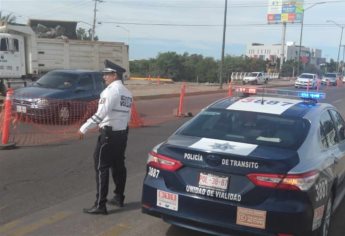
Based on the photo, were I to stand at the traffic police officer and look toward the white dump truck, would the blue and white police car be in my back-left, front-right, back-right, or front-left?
back-right

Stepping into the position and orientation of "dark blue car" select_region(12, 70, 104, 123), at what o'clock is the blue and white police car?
The blue and white police car is roughly at 10 o'clock from the dark blue car.

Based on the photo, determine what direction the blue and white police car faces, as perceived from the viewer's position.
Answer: facing away from the viewer and to the right of the viewer

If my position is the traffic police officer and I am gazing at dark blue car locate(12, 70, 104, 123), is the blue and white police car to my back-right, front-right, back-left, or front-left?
back-right

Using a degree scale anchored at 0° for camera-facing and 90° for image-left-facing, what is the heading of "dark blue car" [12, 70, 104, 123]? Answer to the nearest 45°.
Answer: approximately 45°

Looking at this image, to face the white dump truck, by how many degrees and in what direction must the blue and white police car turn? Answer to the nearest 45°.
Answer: approximately 90° to its left

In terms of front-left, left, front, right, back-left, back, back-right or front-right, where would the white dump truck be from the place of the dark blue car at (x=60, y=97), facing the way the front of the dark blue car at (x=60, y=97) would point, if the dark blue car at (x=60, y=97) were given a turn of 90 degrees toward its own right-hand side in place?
front-right
